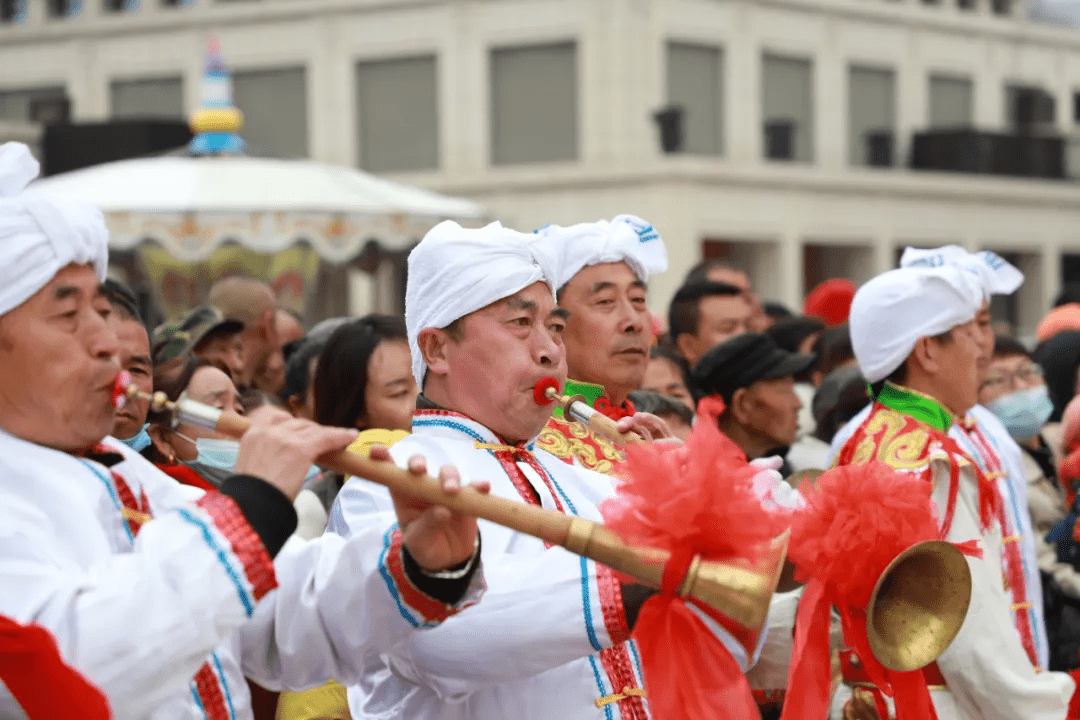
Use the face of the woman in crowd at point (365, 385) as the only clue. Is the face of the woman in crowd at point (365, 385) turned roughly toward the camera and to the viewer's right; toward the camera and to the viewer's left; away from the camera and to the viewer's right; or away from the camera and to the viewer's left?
toward the camera and to the viewer's right

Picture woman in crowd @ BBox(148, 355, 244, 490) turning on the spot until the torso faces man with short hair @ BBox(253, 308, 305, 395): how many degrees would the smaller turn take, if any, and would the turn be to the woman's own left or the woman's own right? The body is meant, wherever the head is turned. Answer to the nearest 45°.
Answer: approximately 135° to the woman's own left

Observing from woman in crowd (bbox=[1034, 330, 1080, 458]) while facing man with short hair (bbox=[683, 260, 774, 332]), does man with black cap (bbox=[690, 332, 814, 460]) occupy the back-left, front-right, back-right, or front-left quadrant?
front-left

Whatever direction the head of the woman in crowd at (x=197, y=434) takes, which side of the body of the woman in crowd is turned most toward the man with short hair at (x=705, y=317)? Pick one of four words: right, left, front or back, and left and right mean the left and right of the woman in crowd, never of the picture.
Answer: left

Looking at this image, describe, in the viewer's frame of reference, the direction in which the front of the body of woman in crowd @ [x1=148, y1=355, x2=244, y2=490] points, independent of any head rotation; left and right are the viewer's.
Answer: facing the viewer and to the right of the viewer

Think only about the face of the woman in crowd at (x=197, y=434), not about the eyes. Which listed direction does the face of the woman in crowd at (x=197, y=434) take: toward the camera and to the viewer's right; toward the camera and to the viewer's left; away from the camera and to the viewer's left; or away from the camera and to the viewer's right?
toward the camera and to the viewer's right
